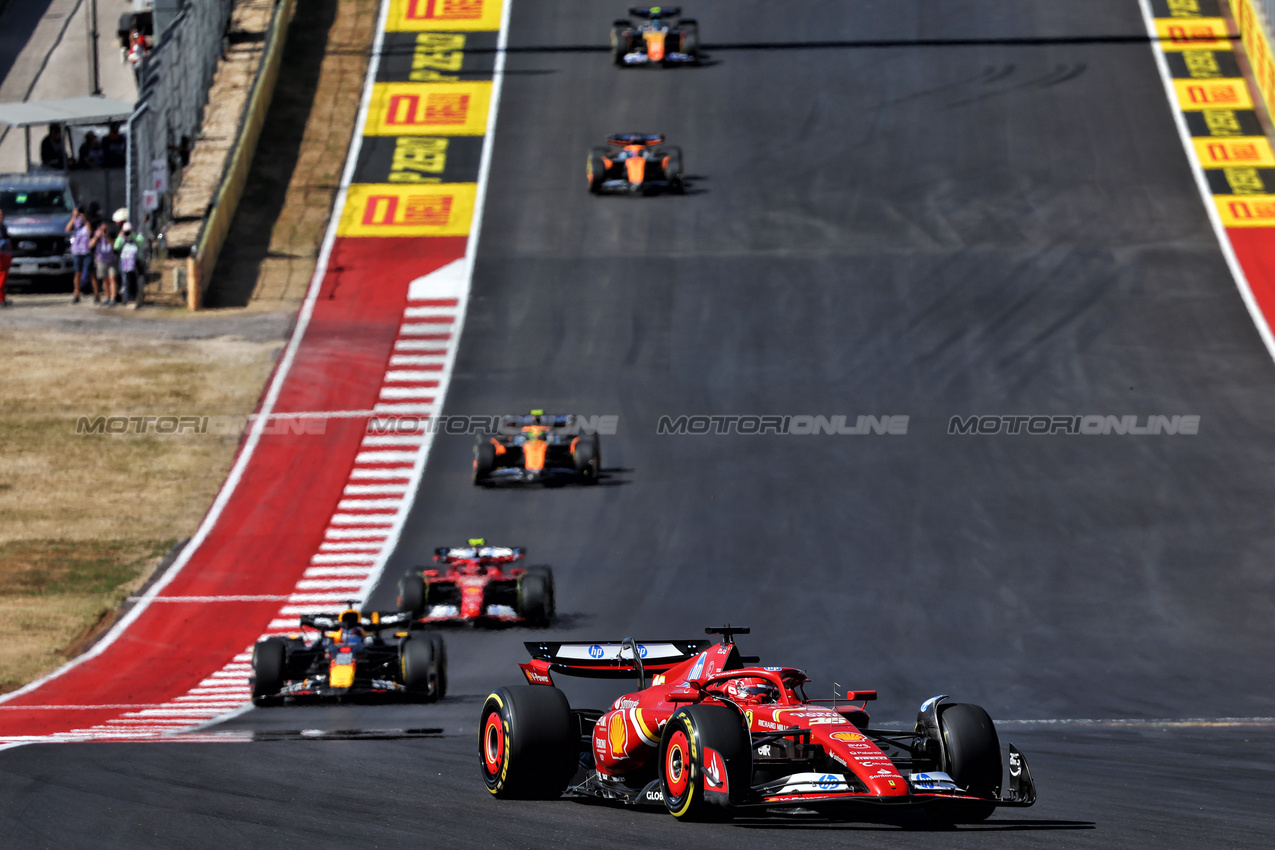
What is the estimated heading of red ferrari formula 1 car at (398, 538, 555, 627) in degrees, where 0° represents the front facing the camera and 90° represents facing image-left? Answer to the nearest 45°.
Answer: approximately 0°

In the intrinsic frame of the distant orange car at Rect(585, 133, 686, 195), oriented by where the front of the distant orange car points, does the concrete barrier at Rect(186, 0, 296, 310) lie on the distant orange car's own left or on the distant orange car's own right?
on the distant orange car's own right

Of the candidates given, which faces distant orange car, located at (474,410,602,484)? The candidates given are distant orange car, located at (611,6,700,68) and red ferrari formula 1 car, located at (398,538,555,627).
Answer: distant orange car, located at (611,6,700,68)

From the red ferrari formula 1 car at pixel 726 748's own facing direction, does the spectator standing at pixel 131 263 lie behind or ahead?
behind

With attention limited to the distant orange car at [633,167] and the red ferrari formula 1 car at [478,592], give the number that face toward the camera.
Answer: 2

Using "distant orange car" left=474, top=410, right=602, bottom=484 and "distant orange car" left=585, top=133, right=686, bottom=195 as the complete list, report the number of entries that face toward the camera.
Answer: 2

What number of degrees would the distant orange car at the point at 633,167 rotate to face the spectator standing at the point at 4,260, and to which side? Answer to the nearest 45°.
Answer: approximately 90° to its right

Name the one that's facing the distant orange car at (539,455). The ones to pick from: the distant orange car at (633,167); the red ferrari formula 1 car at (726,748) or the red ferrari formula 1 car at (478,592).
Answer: the distant orange car at (633,167)

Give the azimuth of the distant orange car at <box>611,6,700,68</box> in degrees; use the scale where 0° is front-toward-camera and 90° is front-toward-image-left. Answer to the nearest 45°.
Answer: approximately 0°

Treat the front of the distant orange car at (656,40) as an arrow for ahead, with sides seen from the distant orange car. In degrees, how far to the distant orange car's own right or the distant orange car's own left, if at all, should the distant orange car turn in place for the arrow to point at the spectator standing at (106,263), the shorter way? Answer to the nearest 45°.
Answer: approximately 45° to the distant orange car's own right

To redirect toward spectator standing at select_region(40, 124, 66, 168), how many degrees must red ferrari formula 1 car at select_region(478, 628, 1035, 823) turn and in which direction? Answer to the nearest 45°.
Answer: approximately 180°
